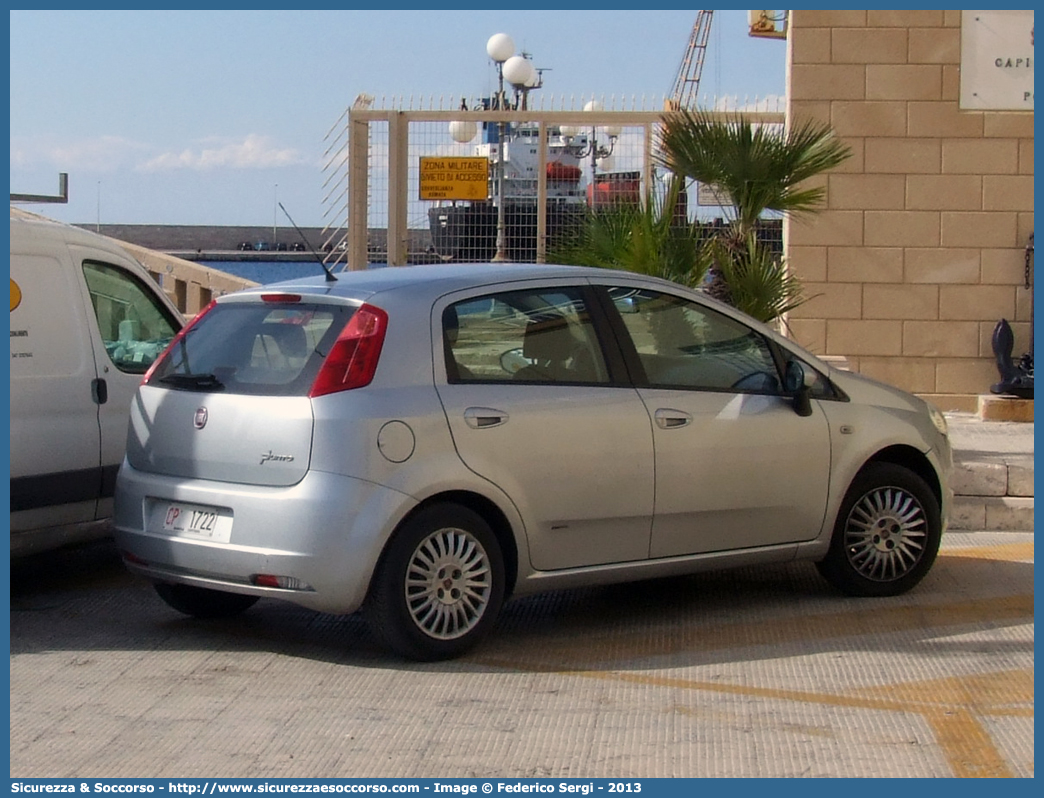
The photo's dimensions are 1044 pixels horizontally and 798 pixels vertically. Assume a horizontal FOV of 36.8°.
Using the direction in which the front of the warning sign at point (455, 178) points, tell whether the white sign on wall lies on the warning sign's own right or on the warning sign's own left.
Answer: on the warning sign's own left

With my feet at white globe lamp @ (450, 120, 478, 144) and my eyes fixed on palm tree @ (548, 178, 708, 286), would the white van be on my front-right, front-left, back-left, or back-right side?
front-right

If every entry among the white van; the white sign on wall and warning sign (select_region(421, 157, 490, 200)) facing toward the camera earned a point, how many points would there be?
2

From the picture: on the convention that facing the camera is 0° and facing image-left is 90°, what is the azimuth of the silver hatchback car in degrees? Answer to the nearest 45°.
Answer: approximately 225°

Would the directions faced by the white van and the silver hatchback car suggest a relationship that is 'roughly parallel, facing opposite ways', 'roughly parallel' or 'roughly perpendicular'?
roughly parallel

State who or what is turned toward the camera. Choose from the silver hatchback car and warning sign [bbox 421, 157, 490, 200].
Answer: the warning sign

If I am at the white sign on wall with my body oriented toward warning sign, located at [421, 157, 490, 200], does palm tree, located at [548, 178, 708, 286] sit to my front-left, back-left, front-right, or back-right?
front-left

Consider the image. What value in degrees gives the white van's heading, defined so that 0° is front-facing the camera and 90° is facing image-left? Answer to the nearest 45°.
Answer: approximately 225°

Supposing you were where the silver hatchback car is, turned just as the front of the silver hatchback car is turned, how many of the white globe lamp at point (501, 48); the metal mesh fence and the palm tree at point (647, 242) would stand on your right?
0

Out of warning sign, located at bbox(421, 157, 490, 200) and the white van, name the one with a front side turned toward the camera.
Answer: the warning sign

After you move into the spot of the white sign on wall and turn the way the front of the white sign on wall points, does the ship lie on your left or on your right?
on your right

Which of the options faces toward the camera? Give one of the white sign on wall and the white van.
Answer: the white sign on wall

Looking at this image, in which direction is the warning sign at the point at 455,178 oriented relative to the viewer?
toward the camera
